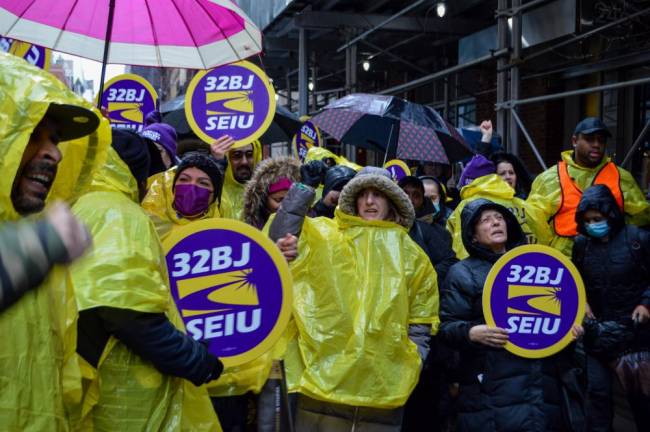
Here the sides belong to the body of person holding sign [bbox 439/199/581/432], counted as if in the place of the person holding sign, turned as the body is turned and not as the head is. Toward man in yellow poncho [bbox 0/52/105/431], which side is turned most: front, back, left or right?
right

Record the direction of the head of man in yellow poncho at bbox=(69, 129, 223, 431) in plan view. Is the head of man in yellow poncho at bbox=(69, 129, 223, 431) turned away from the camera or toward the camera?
away from the camera

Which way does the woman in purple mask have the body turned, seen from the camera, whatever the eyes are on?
toward the camera

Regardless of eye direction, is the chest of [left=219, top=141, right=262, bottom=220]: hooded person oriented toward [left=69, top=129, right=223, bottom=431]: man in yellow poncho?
yes

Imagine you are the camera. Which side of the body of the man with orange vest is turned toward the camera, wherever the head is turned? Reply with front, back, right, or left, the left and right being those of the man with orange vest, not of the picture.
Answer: front

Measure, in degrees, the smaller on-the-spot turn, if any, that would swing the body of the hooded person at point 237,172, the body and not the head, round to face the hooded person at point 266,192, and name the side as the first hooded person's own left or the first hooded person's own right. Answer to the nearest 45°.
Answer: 0° — they already face them

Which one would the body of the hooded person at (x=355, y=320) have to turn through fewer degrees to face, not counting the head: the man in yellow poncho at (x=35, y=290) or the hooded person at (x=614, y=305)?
the man in yellow poncho

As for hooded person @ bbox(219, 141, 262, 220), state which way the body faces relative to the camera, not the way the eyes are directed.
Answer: toward the camera

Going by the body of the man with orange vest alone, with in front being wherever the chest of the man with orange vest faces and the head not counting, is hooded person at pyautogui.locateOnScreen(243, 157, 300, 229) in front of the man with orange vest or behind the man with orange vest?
in front

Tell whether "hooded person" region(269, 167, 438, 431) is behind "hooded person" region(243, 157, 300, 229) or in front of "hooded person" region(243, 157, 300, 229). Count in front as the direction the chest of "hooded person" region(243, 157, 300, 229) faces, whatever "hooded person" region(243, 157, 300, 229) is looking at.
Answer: in front

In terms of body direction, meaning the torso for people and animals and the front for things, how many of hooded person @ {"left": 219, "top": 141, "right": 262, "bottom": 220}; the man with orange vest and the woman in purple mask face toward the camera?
3

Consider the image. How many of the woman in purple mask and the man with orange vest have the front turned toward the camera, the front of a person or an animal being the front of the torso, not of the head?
2

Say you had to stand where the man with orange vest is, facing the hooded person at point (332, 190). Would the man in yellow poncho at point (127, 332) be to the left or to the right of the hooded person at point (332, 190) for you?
left

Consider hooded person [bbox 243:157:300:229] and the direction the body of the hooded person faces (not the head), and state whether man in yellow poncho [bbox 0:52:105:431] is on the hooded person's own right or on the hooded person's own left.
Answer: on the hooded person's own right

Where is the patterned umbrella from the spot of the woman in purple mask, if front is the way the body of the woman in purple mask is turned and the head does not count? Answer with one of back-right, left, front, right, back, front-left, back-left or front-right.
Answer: back-left
